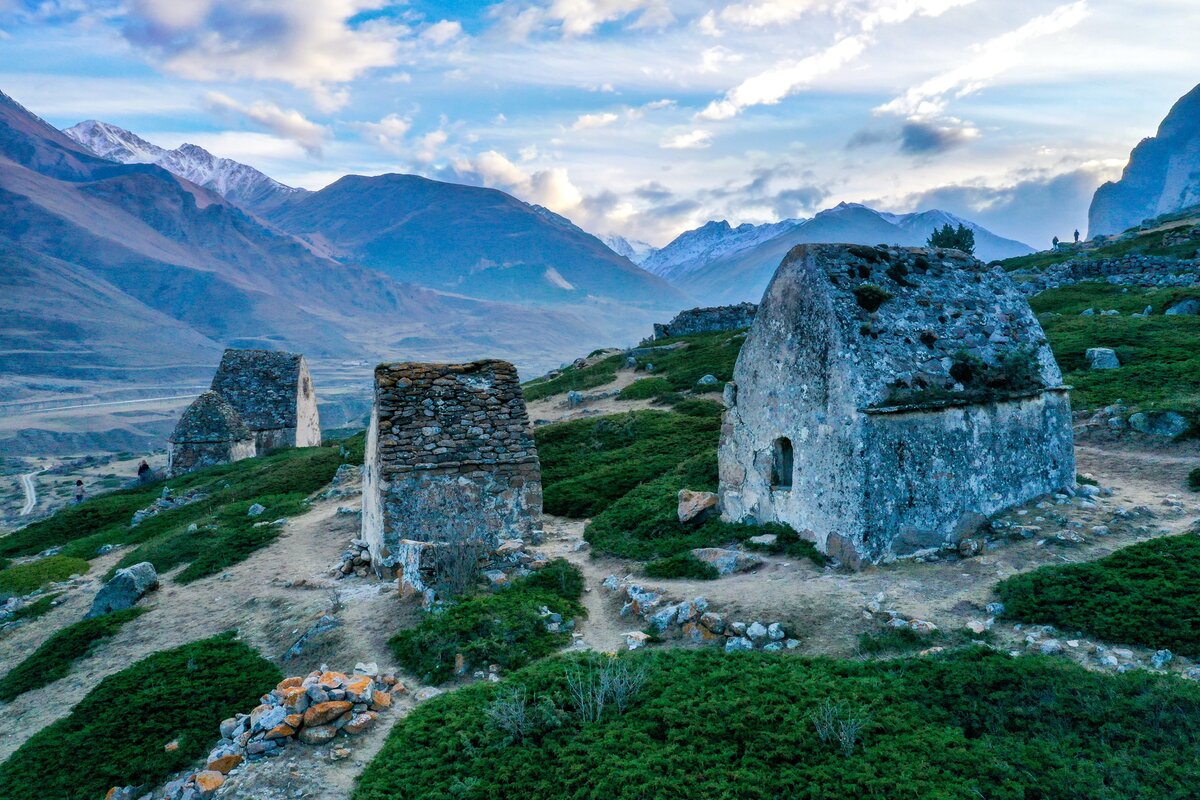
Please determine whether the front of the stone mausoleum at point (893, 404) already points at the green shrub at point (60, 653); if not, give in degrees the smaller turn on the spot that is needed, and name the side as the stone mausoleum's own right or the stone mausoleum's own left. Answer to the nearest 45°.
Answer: approximately 45° to the stone mausoleum's own right

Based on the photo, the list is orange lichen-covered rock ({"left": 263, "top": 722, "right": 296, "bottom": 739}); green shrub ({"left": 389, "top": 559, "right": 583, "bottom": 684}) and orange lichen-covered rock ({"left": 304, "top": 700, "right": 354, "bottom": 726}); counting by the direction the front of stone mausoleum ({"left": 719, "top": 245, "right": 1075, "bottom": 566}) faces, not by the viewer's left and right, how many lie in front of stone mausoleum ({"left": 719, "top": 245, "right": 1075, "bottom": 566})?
3

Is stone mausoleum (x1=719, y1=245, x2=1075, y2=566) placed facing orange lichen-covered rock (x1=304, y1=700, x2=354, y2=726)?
yes

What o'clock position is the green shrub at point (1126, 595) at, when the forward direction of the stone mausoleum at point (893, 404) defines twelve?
The green shrub is roughly at 9 o'clock from the stone mausoleum.

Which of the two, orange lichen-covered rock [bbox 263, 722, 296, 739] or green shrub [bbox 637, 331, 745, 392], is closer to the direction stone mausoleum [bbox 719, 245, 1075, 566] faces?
the orange lichen-covered rock

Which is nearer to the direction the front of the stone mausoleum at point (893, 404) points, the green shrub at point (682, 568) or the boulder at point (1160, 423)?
the green shrub

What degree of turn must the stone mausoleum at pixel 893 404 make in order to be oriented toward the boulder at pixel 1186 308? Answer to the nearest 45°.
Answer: approximately 180°

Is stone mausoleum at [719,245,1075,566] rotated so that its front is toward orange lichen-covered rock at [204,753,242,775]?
yes

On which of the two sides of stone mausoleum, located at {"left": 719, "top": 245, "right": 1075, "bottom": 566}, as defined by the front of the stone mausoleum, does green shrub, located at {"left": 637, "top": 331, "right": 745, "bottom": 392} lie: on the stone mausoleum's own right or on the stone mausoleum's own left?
on the stone mausoleum's own right

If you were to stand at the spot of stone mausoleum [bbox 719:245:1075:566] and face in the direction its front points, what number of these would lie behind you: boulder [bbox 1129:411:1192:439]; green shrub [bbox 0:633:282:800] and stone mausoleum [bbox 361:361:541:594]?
1

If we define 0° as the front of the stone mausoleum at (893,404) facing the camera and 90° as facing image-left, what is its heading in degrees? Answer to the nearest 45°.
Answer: approximately 45°

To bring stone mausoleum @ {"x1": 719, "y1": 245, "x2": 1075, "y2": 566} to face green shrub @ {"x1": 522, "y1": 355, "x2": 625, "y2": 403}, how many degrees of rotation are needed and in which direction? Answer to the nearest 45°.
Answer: approximately 90° to its right

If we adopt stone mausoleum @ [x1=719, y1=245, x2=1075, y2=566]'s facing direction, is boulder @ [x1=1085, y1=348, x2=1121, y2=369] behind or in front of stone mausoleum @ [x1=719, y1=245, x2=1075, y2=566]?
behind

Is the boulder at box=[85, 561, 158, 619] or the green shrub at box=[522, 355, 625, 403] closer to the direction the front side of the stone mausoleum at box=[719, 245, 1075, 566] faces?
the boulder
